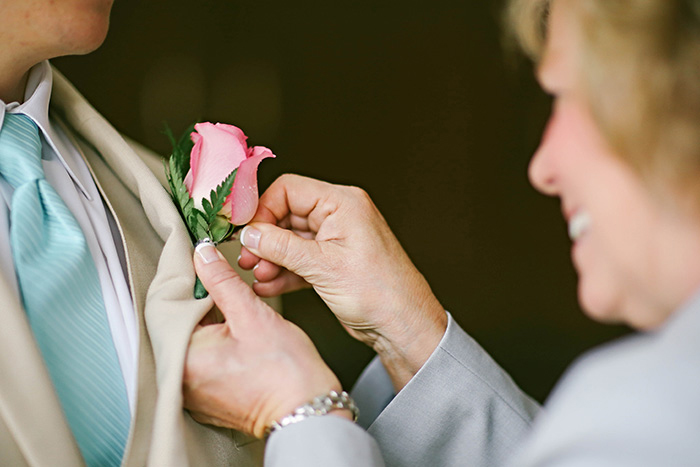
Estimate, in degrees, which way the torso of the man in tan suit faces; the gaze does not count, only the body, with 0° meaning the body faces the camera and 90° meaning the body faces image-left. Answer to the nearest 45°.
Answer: approximately 315°
